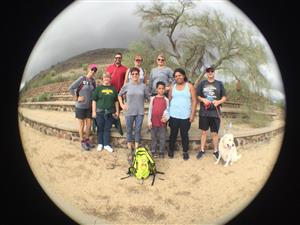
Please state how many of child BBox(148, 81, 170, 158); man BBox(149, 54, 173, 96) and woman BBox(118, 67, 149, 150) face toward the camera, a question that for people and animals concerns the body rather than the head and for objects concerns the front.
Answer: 3

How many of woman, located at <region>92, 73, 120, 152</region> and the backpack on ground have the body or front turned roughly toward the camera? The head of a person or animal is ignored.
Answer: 2

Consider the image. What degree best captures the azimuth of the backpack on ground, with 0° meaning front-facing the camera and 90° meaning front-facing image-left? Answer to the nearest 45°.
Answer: approximately 0°

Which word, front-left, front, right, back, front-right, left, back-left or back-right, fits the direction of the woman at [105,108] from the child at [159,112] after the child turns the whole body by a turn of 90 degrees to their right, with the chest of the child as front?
front

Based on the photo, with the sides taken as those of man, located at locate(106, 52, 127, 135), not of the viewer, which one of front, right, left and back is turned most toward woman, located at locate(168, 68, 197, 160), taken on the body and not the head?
left

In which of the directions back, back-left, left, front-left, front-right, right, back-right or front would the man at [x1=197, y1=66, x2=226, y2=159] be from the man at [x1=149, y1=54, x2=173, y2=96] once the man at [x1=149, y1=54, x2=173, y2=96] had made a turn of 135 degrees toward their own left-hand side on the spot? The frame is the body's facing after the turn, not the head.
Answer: front-right
